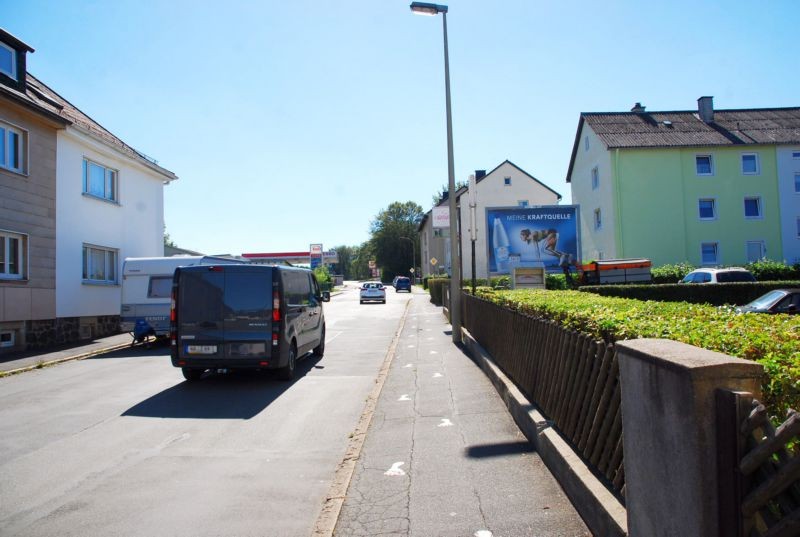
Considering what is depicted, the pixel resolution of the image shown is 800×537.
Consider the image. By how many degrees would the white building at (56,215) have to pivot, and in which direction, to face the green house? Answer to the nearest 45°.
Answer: approximately 45° to its left

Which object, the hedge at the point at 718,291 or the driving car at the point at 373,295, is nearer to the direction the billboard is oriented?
the hedge

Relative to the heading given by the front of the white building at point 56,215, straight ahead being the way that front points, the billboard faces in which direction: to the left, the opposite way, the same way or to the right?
to the right

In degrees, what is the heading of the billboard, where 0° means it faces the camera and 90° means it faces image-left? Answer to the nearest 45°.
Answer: approximately 0°

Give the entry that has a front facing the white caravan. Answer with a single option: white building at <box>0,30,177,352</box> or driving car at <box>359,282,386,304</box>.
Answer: the white building

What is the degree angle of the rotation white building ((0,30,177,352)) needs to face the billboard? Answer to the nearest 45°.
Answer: approximately 45° to its left

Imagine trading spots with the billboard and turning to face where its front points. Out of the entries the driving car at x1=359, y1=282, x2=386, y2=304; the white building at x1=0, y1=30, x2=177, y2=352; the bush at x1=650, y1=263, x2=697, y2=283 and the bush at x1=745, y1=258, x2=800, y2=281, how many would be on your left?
2

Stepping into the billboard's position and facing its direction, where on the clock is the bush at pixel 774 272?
The bush is roughly at 9 o'clock from the billboard.

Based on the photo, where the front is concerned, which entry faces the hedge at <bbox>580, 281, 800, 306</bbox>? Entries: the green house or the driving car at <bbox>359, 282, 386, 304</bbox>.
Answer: the green house
